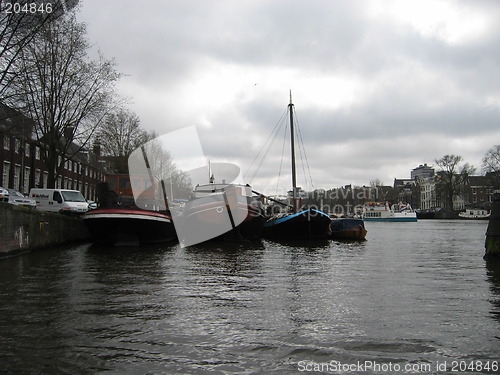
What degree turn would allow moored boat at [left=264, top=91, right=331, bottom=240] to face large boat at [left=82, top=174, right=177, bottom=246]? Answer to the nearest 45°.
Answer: approximately 45° to its right

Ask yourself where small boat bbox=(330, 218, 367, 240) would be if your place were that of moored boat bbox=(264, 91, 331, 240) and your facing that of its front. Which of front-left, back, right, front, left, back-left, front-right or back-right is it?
back-left

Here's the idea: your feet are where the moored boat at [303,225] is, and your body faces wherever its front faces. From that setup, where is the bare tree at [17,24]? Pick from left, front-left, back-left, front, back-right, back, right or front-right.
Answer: front-right

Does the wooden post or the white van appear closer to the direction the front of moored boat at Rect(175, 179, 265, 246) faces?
the wooden post

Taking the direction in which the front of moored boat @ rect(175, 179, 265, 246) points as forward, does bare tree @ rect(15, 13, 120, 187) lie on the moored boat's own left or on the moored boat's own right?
on the moored boat's own right

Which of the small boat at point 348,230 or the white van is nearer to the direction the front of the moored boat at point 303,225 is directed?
the white van
